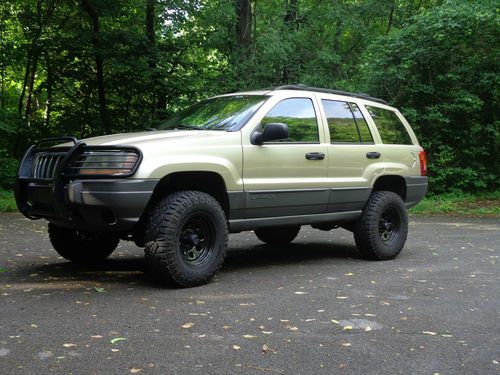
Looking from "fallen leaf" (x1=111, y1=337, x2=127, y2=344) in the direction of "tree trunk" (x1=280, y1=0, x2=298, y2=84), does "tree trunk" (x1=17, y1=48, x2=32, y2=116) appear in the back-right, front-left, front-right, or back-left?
front-left

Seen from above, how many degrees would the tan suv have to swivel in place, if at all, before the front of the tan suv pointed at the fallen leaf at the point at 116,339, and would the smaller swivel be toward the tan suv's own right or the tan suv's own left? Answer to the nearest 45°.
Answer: approximately 45° to the tan suv's own left

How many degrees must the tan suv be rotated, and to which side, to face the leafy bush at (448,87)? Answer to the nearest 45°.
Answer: approximately 180°

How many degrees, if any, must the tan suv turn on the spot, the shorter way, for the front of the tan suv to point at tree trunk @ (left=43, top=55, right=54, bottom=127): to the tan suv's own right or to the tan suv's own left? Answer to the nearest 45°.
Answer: approximately 90° to the tan suv's own right

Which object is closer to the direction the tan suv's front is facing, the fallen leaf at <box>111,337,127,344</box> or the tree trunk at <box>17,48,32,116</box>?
the fallen leaf

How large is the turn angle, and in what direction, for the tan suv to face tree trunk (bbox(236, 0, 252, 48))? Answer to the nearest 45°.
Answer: approximately 135° to its right

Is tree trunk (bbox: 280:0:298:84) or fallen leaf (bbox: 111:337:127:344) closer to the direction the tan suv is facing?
the fallen leaf

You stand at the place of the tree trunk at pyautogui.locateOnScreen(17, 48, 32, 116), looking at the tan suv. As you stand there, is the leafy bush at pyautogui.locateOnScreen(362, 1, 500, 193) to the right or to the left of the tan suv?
left

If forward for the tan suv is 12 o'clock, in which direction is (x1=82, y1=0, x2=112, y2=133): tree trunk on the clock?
The tree trunk is roughly at 4 o'clock from the tan suv.

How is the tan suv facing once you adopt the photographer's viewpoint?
facing the viewer and to the left of the viewer

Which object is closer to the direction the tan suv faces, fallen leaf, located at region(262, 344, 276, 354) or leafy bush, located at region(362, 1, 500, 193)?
the fallen leaf

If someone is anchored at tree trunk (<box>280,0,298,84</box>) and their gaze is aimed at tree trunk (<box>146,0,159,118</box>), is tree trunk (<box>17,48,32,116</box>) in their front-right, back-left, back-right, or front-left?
front-right

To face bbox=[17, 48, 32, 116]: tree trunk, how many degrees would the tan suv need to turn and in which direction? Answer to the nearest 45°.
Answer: approximately 90° to its right
